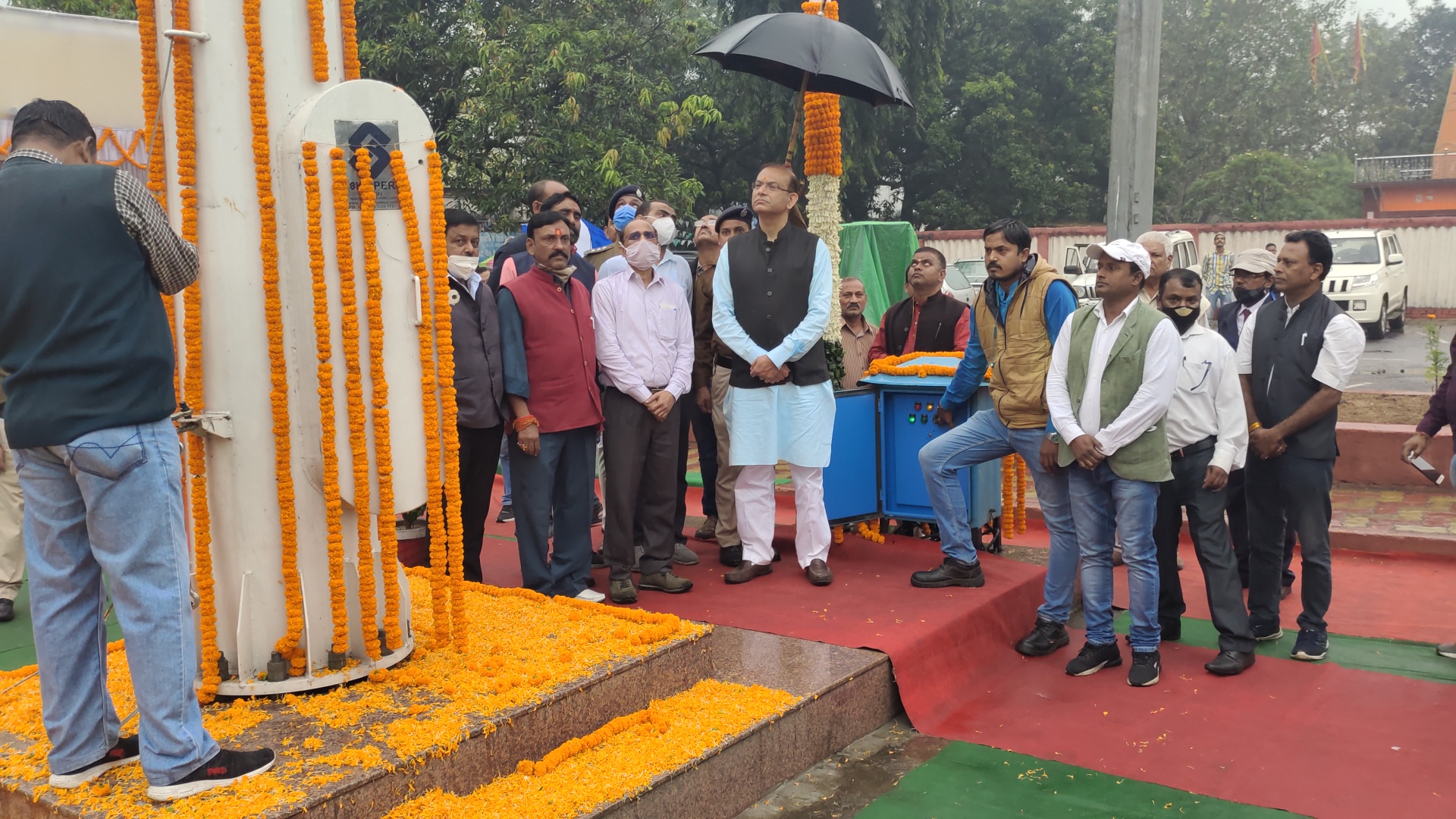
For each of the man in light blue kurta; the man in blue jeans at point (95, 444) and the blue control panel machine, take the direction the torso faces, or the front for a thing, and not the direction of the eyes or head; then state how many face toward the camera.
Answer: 2

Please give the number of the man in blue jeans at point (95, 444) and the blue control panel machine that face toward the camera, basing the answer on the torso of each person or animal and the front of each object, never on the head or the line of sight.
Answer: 1

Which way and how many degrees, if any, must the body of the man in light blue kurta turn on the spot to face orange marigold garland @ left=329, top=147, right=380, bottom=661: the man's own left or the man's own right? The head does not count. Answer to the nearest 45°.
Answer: approximately 45° to the man's own right

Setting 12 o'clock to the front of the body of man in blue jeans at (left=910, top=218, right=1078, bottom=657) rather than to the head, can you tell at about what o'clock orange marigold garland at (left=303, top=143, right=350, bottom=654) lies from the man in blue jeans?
The orange marigold garland is roughly at 12 o'clock from the man in blue jeans.

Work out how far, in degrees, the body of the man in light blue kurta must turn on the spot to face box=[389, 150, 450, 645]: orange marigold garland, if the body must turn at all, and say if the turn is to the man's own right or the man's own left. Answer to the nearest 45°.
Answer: approximately 45° to the man's own right

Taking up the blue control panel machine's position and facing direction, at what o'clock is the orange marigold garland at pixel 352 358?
The orange marigold garland is roughly at 1 o'clock from the blue control panel machine.

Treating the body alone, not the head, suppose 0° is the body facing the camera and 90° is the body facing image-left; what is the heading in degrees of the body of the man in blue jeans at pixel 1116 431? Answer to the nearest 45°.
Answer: approximately 45°

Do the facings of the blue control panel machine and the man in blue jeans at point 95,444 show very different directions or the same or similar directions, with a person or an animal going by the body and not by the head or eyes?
very different directions

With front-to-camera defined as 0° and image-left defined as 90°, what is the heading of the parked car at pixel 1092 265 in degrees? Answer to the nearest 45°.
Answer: approximately 45°
